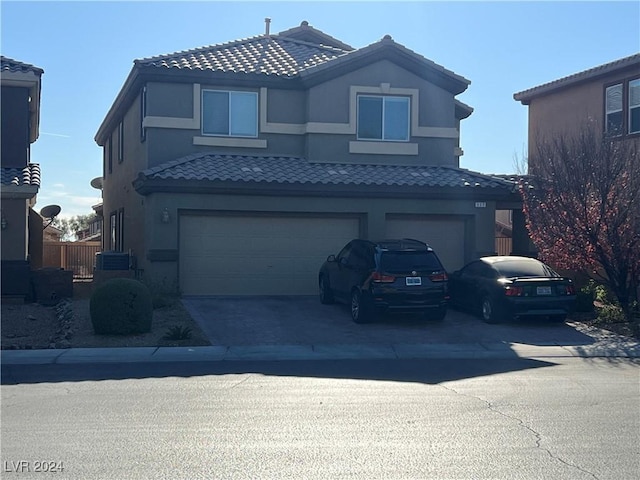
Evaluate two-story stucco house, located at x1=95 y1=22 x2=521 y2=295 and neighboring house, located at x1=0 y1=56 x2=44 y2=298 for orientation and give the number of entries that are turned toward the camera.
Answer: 2

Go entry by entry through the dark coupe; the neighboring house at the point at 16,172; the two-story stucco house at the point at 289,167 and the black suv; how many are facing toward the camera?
2

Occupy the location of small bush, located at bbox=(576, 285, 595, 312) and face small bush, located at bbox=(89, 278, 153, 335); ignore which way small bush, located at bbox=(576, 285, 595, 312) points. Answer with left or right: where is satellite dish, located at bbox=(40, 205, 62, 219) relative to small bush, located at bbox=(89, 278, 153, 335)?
right

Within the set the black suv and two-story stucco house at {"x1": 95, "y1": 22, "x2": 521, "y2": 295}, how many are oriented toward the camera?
1

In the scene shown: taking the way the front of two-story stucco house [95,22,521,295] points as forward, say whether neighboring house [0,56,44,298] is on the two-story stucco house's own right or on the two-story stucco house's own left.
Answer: on the two-story stucco house's own right

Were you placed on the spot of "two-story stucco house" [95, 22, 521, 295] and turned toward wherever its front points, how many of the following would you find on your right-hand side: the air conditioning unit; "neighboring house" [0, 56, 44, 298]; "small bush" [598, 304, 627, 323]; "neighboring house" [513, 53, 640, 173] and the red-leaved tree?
2
